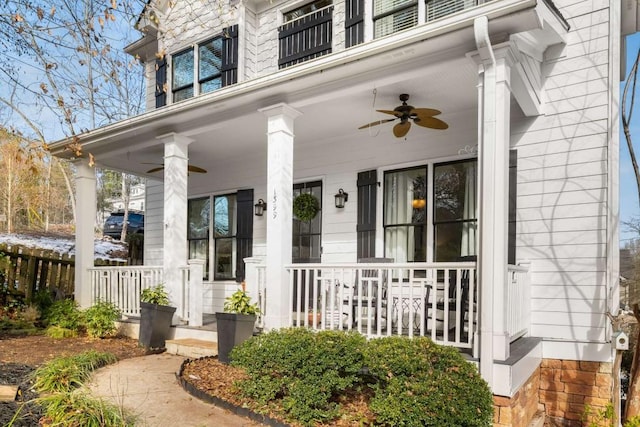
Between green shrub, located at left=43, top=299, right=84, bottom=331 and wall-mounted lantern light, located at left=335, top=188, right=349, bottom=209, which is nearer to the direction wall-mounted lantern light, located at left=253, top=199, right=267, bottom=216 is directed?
the green shrub

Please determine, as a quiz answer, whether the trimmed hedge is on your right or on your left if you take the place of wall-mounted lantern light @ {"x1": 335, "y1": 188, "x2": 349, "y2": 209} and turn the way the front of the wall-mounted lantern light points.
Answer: on your left

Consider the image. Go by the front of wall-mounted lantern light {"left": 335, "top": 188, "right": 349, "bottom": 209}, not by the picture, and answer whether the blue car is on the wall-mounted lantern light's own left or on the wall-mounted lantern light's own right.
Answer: on the wall-mounted lantern light's own right
